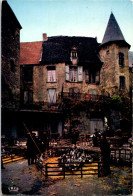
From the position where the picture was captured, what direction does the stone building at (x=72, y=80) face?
facing the viewer

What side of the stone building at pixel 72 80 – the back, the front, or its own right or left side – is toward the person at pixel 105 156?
front

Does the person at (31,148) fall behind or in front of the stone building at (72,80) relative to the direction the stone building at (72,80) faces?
in front
